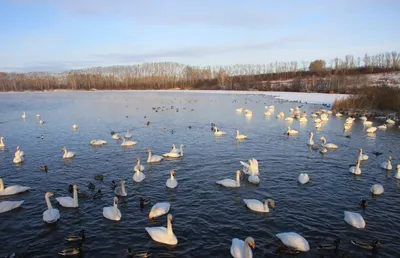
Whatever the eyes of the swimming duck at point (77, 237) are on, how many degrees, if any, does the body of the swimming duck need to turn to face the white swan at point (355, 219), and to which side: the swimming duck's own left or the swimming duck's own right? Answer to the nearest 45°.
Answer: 0° — it already faces it

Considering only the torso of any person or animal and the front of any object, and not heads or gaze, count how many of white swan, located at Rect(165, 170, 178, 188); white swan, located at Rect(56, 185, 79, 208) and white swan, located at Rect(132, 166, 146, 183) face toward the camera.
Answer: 2

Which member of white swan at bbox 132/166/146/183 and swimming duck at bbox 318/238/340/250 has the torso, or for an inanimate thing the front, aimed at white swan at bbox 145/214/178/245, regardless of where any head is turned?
white swan at bbox 132/166/146/183

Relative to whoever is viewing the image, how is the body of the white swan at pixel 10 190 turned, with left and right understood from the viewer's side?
facing to the left of the viewer
